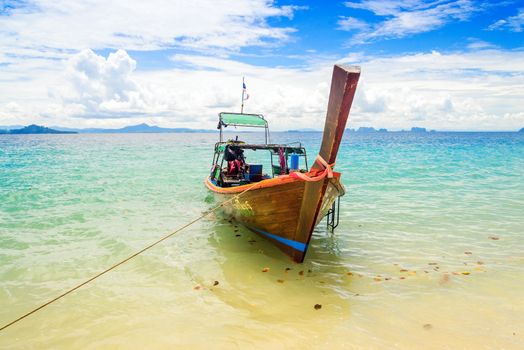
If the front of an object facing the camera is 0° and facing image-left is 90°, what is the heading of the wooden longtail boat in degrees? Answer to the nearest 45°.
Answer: approximately 315°
